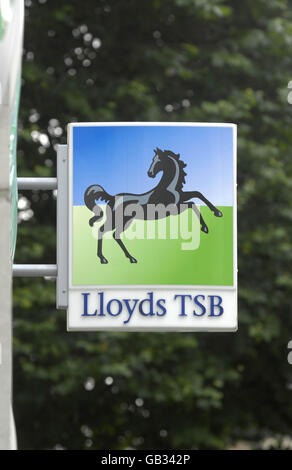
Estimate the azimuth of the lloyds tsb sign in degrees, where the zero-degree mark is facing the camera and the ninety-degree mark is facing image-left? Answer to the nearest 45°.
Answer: approximately 0°

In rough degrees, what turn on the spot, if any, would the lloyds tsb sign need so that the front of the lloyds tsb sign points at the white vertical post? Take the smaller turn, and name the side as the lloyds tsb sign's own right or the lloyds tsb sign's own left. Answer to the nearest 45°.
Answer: approximately 45° to the lloyds tsb sign's own right
